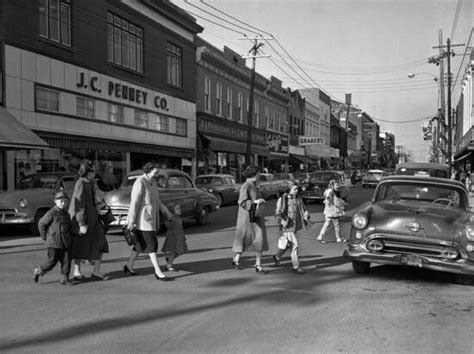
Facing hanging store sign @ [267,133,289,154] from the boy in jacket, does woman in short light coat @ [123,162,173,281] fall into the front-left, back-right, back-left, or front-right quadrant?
front-right

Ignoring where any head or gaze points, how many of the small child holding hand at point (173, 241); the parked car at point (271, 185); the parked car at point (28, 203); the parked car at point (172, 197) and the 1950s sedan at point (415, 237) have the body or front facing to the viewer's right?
1

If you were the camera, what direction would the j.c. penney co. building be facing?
facing the viewer and to the right of the viewer

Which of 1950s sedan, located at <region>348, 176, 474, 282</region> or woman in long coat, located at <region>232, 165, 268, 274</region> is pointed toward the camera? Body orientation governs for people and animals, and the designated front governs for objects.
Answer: the 1950s sedan

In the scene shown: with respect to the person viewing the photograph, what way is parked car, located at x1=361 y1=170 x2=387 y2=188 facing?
facing the viewer and to the left of the viewer

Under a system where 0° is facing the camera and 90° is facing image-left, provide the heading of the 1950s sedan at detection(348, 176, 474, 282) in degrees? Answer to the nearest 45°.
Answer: approximately 0°
